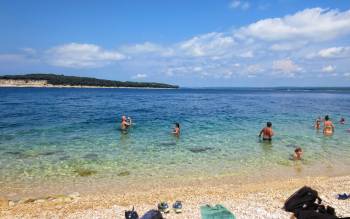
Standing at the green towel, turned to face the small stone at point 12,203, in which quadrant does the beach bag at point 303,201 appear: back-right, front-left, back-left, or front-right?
back-right

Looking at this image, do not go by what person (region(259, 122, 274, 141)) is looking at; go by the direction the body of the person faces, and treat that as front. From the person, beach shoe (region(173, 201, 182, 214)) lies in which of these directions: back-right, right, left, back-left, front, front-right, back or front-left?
back

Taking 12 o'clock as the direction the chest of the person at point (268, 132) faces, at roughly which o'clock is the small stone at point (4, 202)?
The small stone is roughly at 7 o'clock from the person.

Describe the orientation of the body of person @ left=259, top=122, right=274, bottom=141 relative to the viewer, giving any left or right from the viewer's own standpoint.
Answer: facing away from the viewer

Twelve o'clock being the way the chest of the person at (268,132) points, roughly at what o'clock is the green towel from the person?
The green towel is roughly at 6 o'clock from the person.

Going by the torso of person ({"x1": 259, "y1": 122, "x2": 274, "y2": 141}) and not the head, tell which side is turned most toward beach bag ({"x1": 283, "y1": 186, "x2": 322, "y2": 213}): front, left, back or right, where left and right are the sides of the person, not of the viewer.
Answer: back

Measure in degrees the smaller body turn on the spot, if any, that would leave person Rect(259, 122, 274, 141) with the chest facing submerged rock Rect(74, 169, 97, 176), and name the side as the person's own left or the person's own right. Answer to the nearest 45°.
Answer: approximately 135° to the person's own left
